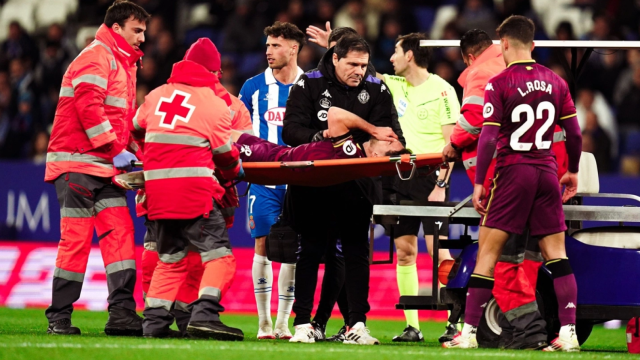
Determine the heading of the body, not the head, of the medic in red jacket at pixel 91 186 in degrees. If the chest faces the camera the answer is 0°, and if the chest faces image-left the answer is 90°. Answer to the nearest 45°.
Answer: approximately 270°

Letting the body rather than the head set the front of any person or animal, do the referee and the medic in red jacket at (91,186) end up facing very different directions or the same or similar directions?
very different directions

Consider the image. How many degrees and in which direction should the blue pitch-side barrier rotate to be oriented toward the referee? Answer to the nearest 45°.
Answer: approximately 45° to its left

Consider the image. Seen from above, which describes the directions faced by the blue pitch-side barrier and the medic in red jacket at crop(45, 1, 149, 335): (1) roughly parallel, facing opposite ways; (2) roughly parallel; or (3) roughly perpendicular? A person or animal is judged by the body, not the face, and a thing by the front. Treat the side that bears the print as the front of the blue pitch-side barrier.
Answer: roughly perpendicular

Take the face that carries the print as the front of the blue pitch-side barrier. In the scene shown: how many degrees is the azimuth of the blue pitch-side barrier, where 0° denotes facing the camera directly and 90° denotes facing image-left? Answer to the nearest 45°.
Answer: approximately 0°

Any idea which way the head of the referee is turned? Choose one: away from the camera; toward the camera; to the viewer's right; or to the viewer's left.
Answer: to the viewer's left

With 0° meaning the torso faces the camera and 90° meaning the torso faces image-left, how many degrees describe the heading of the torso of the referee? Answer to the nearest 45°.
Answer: approximately 45°
